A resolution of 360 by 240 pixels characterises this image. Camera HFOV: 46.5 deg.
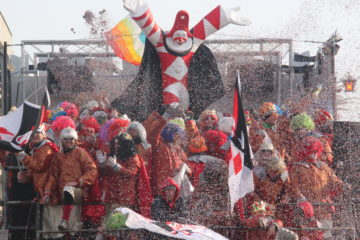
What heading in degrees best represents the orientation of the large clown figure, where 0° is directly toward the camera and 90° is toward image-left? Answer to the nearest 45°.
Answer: approximately 0°

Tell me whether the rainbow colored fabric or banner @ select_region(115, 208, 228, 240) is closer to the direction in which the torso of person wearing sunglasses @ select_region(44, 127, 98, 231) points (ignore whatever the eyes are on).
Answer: the banner

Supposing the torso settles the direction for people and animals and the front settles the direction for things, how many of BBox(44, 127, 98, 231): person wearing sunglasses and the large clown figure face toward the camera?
2

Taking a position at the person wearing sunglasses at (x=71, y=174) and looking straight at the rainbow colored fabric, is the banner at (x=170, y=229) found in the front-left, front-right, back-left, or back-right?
back-right

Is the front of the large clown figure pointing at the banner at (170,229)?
yes

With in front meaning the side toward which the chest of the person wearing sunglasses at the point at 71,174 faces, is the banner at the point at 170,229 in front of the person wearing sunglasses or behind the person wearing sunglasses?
in front

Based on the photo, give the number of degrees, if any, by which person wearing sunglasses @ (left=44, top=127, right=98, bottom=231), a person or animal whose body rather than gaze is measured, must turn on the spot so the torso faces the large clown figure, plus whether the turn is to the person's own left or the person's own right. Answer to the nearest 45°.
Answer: approximately 135° to the person's own left
